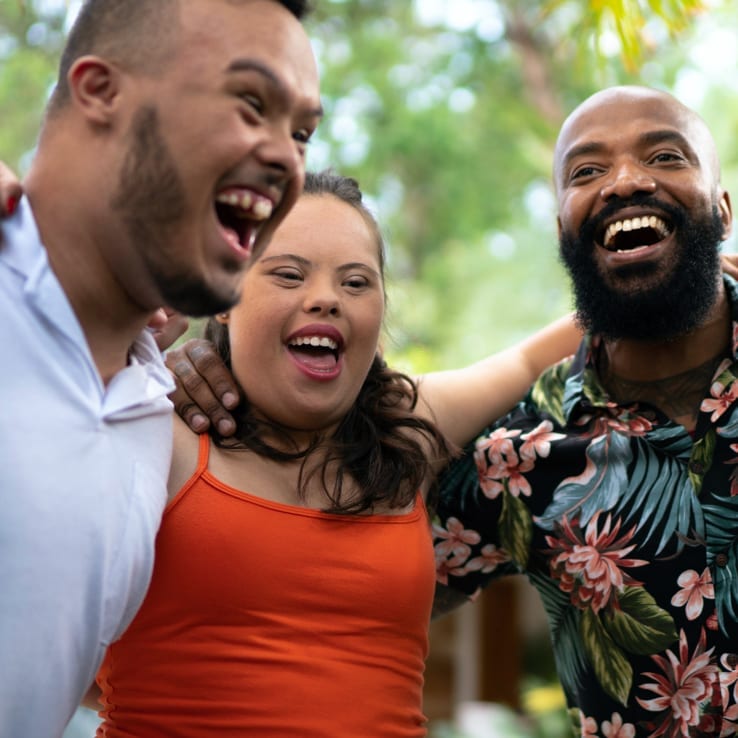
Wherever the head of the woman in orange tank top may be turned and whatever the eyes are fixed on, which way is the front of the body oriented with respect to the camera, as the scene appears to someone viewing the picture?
toward the camera

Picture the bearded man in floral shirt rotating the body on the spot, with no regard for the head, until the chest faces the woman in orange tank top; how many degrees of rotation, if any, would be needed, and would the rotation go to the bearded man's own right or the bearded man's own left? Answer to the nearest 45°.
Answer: approximately 45° to the bearded man's own right

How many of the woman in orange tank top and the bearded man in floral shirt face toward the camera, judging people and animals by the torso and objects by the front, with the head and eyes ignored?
2

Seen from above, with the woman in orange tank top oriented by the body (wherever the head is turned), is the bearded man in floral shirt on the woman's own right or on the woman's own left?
on the woman's own left
